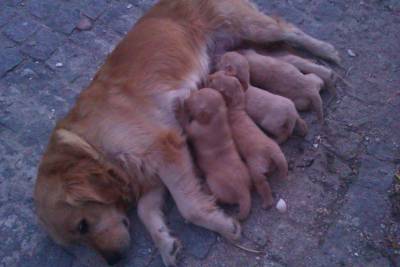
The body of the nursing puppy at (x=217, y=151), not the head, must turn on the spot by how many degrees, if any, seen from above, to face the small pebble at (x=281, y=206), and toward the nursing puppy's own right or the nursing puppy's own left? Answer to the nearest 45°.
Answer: approximately 90° to the nursing puppy's own right

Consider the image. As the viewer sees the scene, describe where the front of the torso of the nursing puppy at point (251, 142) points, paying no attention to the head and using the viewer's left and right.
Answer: facing away from the viewer and to the left of the viewer

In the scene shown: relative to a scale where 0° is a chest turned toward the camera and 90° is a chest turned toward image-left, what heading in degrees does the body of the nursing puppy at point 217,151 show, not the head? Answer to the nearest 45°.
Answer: approximately 180°

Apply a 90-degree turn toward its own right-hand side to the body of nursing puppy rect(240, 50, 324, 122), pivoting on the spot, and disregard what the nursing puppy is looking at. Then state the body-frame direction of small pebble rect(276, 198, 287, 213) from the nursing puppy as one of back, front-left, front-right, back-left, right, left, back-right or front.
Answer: back-right

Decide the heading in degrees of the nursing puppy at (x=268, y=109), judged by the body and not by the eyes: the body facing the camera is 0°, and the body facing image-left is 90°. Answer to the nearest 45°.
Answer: approximately 135°

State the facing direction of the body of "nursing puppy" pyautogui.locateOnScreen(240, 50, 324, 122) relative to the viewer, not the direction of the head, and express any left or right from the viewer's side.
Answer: facing away from the viewer and to the left of the viewer

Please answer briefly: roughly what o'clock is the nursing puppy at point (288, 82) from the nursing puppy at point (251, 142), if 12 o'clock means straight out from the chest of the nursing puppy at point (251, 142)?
the nursing puppy at point (288, 82) is roughly at 2 o'clock from the nursing puppy at point (251, 142).

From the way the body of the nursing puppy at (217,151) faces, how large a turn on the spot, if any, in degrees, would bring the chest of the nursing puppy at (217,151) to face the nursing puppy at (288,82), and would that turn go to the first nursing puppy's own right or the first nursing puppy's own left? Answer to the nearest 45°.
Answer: approximately 45° to the first nursing puppy's own right
